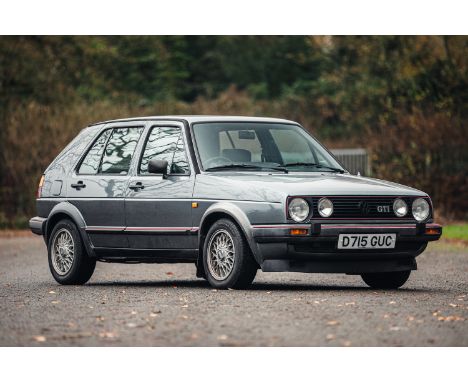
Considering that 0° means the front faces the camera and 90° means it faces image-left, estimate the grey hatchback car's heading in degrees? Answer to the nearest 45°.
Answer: approximately 315°
